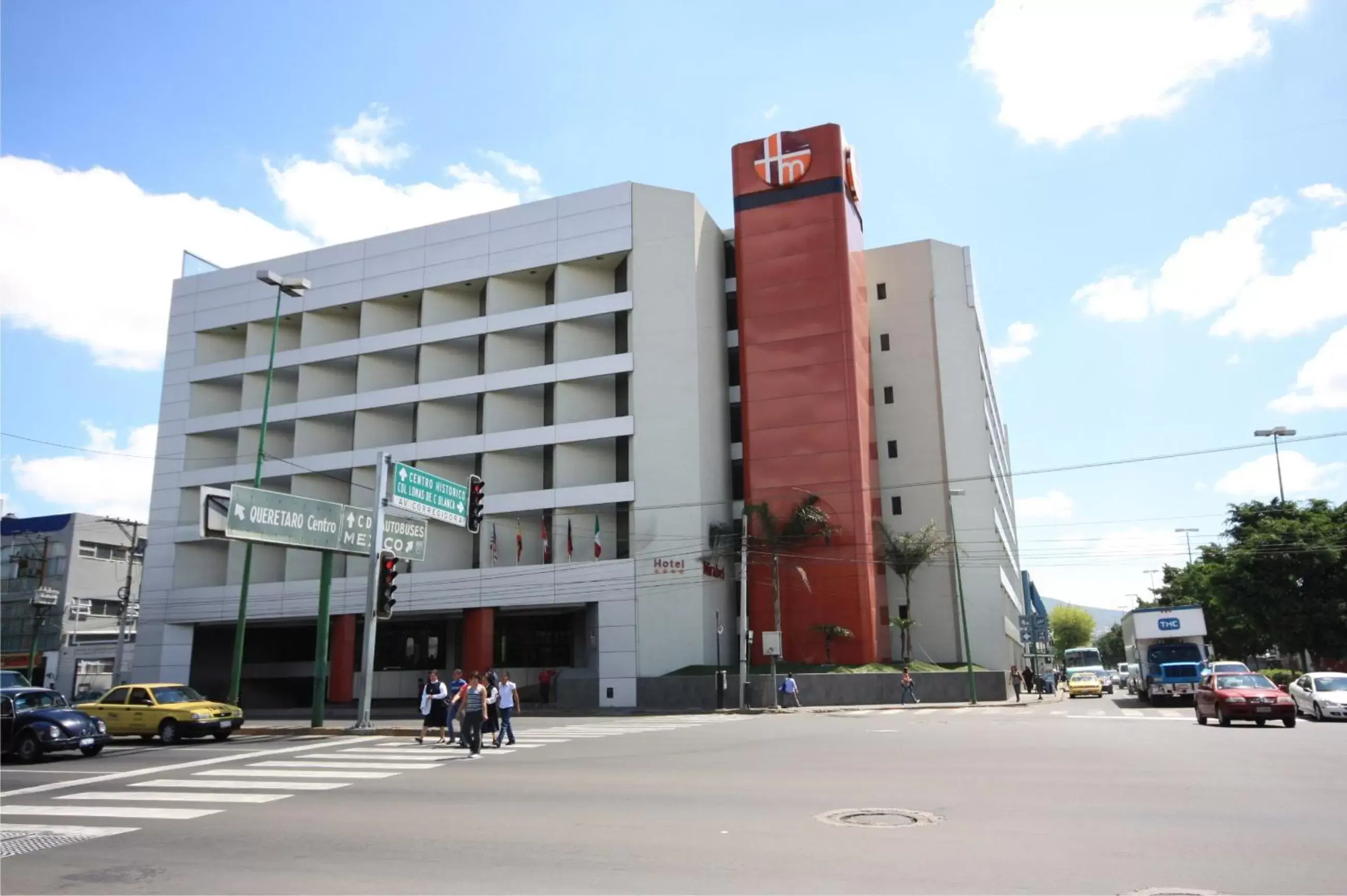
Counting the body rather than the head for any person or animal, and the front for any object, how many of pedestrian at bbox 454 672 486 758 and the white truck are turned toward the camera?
2

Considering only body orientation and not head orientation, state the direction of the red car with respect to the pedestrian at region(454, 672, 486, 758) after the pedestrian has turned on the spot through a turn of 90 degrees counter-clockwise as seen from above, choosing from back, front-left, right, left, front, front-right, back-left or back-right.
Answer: front

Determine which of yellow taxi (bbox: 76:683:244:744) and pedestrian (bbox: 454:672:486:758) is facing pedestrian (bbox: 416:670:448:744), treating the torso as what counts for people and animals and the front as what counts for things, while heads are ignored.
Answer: the yellow taxi

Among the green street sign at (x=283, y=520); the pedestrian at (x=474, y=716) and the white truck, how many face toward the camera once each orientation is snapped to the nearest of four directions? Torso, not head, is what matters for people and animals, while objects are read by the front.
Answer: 3

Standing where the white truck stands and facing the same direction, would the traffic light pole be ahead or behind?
ahead

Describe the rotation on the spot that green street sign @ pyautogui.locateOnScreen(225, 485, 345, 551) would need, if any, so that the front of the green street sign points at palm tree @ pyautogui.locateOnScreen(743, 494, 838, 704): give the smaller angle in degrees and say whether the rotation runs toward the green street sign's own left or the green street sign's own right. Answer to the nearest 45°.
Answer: approximately 135° to the green street sign's own left

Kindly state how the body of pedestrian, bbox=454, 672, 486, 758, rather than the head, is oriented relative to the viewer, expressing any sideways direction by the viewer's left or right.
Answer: facing the viewer

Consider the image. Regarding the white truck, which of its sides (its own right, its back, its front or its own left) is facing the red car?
front

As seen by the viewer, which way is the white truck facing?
toward the camera

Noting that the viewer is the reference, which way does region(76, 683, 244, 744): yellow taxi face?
facing the viewer and to the right of the viewer

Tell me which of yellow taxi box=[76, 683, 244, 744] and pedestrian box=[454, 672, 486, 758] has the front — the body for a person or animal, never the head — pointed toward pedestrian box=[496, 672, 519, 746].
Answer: the yellow taxi

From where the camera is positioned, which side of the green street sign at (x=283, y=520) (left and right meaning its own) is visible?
front

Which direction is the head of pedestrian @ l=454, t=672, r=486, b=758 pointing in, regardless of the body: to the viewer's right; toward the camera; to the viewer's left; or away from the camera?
toward the camera

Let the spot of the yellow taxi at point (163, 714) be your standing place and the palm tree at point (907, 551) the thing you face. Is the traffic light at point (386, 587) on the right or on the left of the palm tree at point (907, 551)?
right

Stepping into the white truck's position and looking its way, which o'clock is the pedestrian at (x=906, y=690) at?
The pedestrian is roughly at 3 o'clock from the white truck.
